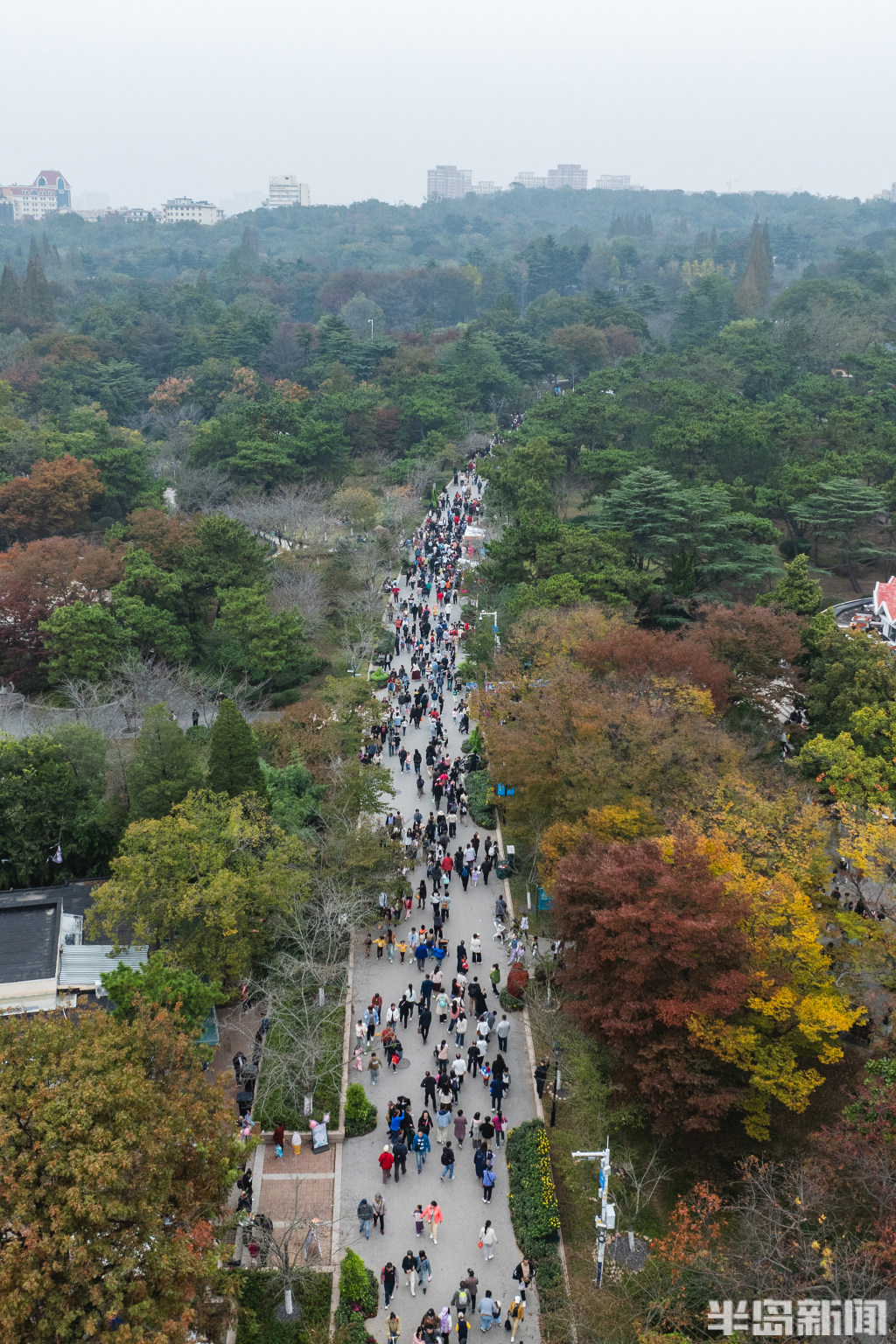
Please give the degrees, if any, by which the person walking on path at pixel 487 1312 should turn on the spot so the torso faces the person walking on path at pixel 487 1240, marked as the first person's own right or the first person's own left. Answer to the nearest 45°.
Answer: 0° — they already face them

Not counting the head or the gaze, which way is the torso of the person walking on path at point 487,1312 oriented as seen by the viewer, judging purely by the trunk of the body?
away from the camera

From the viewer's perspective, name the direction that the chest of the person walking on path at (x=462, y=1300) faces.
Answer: away from the camera

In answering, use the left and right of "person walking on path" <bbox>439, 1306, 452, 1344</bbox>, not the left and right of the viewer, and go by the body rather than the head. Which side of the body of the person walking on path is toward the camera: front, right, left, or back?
back

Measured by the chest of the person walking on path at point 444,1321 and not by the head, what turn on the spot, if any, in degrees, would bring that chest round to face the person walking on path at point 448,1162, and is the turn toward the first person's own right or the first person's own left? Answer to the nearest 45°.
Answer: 0° — they already face them

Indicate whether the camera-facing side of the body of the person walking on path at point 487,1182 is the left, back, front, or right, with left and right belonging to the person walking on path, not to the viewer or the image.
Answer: back

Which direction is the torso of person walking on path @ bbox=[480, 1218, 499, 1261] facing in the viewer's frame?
away from the camera

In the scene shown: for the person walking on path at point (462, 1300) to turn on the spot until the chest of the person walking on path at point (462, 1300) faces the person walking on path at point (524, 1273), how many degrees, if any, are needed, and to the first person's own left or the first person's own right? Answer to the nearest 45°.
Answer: approximately 45° to the first person's own right
